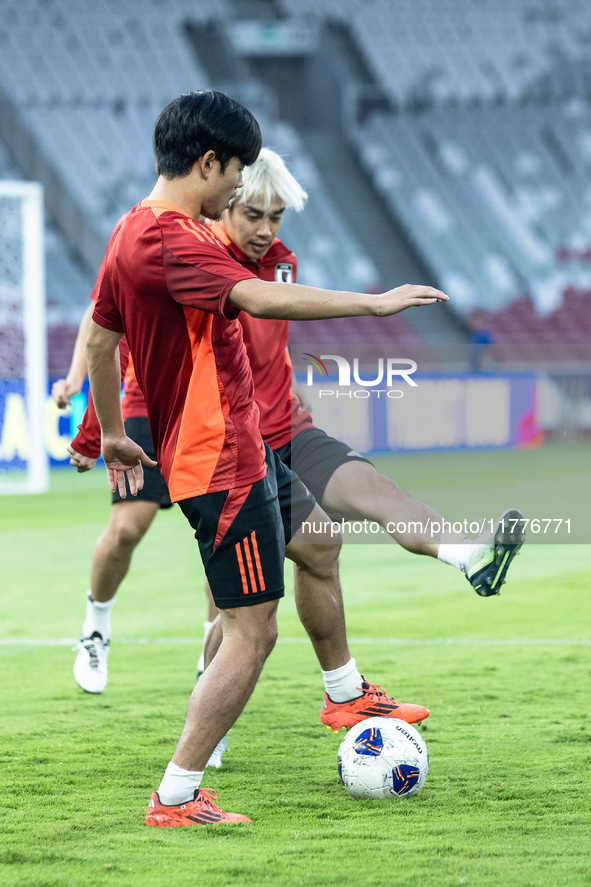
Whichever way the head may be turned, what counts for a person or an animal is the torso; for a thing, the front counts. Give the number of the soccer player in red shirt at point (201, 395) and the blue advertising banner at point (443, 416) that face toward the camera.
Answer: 1

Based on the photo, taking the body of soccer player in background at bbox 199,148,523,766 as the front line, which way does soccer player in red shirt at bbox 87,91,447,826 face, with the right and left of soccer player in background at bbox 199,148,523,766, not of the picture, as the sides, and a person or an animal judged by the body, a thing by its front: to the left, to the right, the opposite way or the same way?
to the left

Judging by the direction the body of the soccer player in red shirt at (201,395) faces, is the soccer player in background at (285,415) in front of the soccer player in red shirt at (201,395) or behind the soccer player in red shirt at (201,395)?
in front

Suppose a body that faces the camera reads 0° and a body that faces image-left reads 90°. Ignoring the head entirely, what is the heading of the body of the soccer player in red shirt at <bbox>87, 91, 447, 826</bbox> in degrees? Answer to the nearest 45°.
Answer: approximately 225°

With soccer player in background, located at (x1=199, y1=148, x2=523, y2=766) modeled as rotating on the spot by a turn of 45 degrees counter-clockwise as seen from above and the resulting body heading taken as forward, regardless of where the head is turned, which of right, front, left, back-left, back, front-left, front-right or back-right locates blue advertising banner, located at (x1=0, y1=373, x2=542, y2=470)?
left

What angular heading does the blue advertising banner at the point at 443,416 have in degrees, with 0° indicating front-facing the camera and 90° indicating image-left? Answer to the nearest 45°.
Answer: approximately 0°

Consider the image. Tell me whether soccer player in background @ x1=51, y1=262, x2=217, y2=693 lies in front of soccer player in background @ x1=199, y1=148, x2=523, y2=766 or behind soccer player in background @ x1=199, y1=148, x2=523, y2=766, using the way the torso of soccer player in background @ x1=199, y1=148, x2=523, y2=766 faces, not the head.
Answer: behind

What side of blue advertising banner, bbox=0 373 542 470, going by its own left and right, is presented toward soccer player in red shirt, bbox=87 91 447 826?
front

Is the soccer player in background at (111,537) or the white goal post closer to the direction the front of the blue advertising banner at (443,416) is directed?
the soccer player in background
